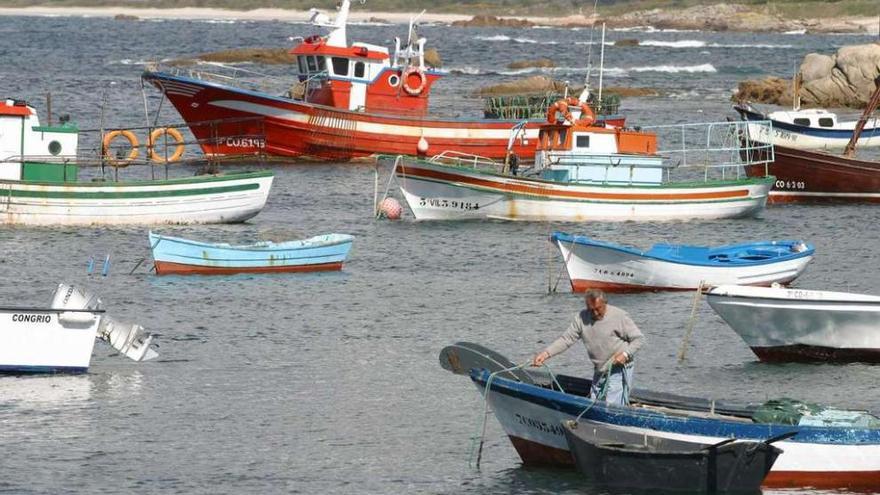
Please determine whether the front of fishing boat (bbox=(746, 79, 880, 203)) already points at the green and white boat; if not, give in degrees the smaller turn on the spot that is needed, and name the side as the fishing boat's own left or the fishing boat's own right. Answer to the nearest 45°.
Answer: approximately 45° to the fishing boat's own left

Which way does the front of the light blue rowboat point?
to the viewer's left

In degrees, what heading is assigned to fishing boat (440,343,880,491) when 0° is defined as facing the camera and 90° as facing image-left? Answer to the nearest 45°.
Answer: approximately 90°

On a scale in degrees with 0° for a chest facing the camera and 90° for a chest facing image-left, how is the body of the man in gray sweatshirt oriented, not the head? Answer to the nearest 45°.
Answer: approximately 45°

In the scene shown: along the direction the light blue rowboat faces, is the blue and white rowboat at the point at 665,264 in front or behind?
behind

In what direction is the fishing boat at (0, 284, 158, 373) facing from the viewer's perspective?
to the viewer's left

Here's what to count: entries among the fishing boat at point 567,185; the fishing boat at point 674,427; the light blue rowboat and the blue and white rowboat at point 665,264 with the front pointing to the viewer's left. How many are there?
4

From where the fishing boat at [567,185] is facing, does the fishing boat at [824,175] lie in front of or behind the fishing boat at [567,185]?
behind

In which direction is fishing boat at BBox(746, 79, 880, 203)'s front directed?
to the viewer's left

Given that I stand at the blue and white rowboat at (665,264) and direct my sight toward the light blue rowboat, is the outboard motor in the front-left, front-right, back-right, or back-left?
front-left

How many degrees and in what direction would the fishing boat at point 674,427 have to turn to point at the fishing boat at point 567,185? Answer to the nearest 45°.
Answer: approximately 90° to its right

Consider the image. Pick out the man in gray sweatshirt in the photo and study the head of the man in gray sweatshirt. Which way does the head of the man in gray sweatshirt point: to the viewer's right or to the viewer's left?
to the viewer's left

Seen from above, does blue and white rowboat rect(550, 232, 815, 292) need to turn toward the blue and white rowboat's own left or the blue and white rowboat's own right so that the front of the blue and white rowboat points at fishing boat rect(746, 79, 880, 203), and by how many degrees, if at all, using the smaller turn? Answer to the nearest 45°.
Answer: approximately 90° to the blue and white rowboat's own right

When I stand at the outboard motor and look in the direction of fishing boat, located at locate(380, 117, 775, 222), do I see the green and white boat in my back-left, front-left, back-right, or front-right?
front-left

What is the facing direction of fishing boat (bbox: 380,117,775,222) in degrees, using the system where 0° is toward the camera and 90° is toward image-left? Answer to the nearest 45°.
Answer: approximately 90°

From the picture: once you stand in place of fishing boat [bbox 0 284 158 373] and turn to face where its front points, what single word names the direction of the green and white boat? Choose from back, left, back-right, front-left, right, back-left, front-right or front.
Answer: right

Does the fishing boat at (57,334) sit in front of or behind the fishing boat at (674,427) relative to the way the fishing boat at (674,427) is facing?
in front
